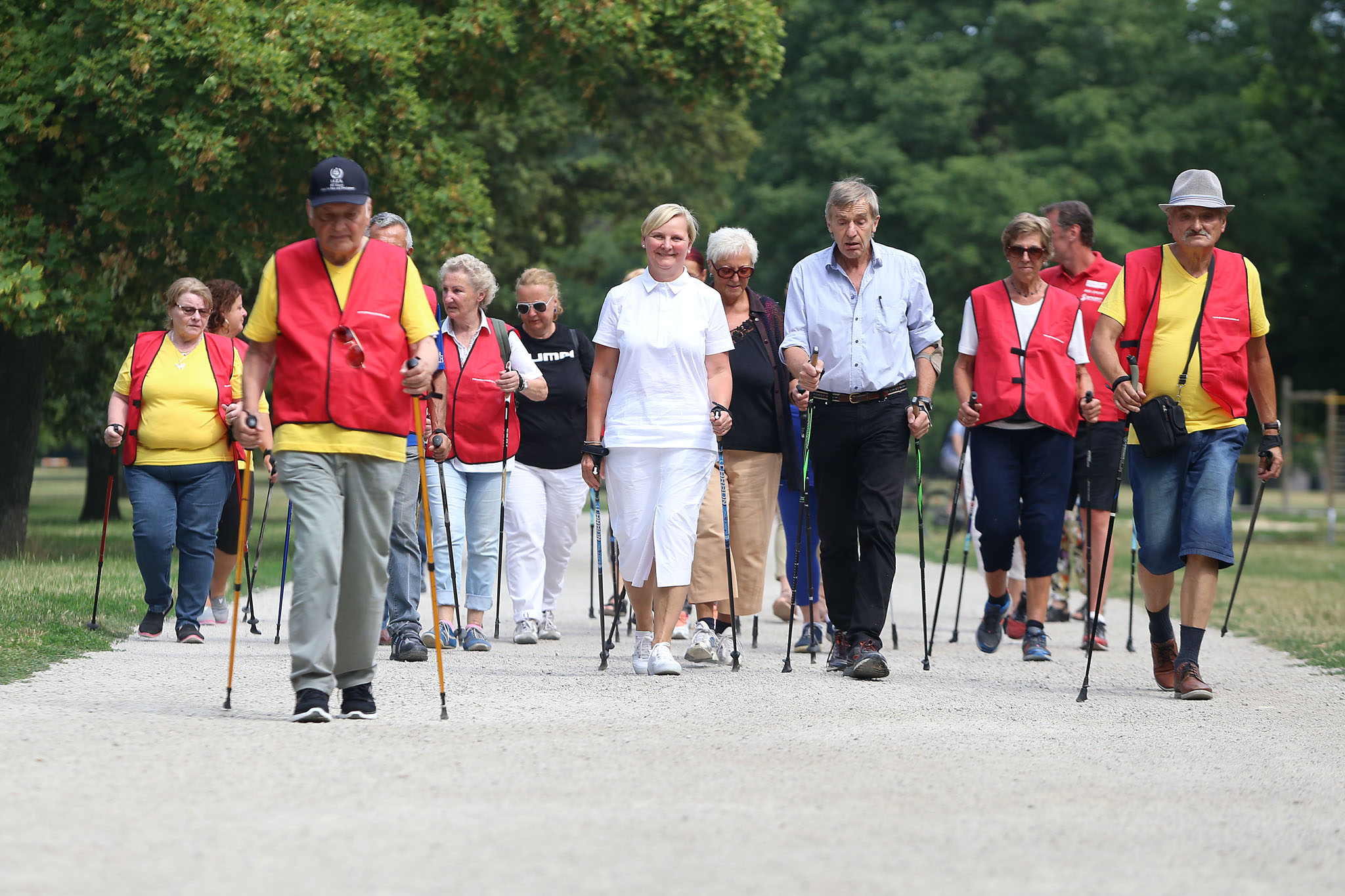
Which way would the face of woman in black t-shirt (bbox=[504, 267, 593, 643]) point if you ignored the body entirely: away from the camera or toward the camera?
toward the camera

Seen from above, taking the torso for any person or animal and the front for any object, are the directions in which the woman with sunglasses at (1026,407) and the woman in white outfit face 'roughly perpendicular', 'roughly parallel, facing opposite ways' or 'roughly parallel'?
roughly parallel

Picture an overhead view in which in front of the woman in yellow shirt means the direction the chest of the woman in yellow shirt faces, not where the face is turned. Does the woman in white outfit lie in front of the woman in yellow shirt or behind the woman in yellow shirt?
in front

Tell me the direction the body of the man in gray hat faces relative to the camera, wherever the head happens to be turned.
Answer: toward the camera

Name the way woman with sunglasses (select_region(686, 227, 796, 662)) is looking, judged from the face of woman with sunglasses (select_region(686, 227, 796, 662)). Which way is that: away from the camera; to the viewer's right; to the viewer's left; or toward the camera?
toward the camera

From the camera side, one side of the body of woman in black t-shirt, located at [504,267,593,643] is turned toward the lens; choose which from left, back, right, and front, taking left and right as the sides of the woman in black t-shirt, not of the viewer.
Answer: front

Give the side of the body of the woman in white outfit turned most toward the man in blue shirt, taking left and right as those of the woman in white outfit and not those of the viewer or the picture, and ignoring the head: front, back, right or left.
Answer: left

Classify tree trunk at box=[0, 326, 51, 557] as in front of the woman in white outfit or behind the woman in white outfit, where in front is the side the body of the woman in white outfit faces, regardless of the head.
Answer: behind

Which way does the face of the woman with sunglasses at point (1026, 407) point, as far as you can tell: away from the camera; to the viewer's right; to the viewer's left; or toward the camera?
toward the camera

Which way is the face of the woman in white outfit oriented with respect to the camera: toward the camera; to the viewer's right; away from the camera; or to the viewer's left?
toward the camera

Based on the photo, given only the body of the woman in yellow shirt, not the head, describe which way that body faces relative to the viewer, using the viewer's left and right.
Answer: facing the viewer

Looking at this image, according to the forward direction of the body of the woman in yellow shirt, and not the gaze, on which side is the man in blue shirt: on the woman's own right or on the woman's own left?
on the woman's own left

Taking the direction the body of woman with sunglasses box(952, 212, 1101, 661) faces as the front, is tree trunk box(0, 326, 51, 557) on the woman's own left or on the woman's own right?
on the woman's own right

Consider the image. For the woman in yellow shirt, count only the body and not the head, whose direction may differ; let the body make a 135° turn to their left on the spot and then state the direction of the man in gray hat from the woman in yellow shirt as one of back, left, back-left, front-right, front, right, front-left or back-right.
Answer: right
